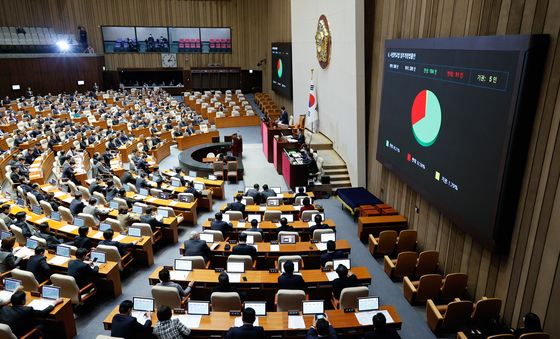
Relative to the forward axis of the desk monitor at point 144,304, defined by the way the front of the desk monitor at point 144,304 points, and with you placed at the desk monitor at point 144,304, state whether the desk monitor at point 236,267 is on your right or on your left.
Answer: on your left

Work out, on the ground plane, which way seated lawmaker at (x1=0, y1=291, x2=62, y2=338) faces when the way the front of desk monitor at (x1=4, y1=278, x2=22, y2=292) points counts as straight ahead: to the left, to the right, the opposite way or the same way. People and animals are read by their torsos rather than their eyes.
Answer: the opposite way

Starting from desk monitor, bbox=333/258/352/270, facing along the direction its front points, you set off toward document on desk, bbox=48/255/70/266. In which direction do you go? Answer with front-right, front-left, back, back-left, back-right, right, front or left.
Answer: right

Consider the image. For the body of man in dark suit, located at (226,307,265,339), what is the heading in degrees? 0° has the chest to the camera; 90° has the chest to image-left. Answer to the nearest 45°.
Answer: approximately 180°

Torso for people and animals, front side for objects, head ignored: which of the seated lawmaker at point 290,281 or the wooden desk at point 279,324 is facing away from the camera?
the seated lawmaker

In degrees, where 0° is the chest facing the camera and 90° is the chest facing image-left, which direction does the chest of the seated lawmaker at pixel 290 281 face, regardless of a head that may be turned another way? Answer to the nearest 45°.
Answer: approximately 180°

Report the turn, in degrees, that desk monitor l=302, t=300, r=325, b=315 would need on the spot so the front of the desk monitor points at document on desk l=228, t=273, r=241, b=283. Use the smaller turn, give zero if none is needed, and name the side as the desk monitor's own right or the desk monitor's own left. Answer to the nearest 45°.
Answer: approximately 135° to the desk monitor's own right

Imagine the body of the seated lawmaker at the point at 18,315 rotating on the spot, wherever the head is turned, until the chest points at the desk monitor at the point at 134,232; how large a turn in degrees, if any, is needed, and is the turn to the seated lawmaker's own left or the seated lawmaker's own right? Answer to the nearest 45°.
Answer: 0° — they already face it

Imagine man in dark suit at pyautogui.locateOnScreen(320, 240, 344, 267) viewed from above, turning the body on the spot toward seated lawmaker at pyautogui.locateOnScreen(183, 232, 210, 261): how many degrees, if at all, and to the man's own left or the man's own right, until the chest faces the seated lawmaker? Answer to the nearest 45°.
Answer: approximately 90° to the man's own left

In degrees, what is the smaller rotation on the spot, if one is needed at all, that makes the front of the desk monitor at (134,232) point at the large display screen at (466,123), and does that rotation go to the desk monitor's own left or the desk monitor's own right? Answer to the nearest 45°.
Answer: approximately 90° to the desk monitor's own left

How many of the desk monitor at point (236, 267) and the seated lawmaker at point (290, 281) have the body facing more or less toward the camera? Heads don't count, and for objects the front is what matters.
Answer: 1

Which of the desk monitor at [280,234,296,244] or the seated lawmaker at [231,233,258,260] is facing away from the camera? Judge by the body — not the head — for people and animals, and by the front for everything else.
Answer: the seated lawmaker

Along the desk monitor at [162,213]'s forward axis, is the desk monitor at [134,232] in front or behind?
in front

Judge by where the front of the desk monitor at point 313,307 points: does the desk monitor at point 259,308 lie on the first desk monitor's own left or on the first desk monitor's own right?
on the first desk monitor's own right
